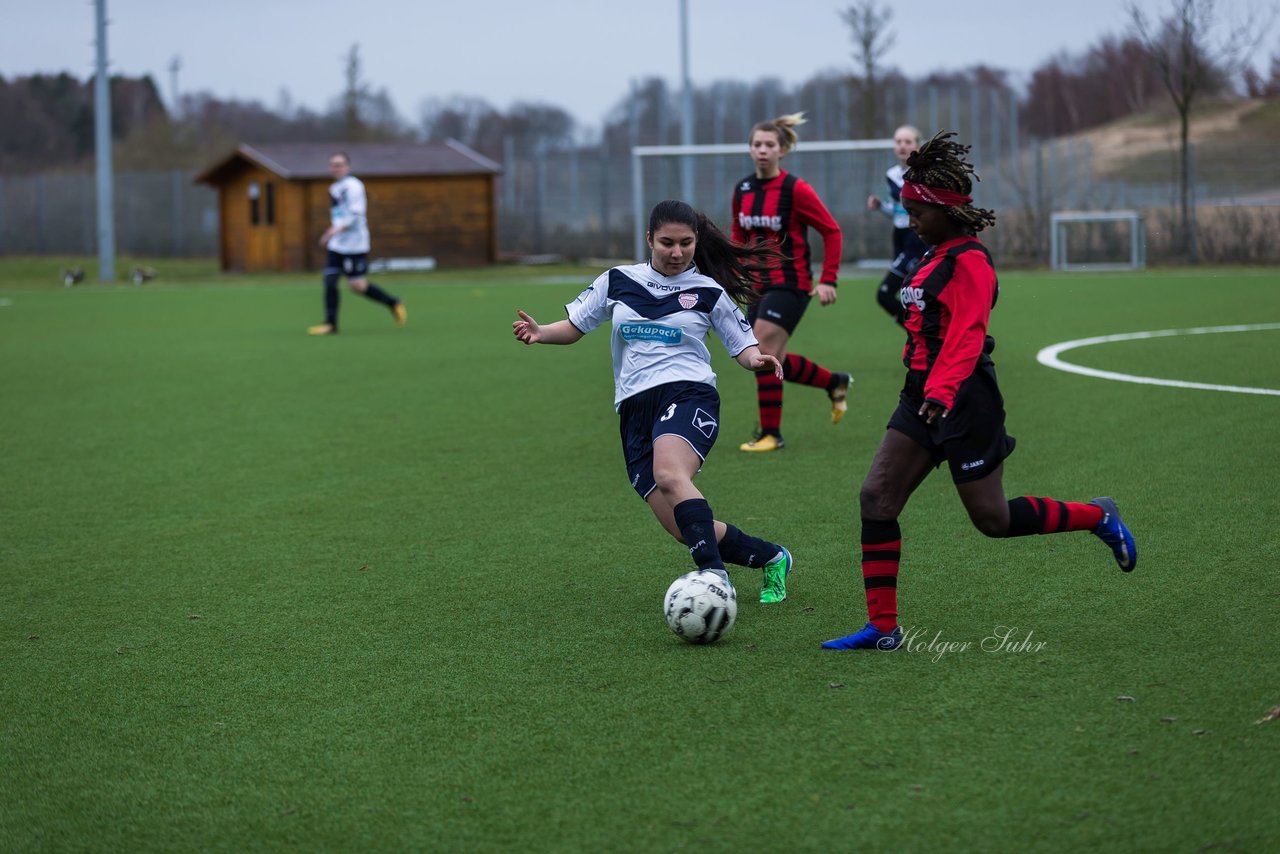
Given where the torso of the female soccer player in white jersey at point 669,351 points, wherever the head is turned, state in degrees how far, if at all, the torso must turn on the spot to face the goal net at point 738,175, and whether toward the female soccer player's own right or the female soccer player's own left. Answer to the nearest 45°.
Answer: approximately 180°

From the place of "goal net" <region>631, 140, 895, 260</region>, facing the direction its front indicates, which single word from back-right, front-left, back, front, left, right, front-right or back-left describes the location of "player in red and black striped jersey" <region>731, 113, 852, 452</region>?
front

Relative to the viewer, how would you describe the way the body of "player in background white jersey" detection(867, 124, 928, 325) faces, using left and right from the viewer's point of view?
facing the viewer and to the left of the viewer

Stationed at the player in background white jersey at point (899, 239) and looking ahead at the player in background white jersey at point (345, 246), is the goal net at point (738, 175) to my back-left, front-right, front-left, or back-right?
front-right

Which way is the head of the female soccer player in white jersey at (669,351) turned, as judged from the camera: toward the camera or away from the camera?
toward the camera

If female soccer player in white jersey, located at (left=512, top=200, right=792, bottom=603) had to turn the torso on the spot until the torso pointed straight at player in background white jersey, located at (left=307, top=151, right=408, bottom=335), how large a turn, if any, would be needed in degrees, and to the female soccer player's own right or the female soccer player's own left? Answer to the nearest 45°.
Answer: approximately 180°

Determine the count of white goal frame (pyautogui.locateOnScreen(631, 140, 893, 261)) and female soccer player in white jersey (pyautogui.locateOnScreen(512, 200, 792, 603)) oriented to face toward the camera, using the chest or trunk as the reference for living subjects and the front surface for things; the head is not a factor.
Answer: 2

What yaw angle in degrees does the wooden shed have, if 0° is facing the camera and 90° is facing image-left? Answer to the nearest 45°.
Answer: approximately 45°

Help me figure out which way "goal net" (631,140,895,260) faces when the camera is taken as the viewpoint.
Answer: facing the viewer

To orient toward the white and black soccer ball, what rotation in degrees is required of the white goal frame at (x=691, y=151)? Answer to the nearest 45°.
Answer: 0° — it already faces it

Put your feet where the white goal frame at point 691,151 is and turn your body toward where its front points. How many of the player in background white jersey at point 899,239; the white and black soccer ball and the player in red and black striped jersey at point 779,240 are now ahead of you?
3

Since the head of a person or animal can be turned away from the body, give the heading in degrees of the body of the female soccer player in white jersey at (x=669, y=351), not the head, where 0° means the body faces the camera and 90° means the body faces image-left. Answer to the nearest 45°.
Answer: approximately 0°

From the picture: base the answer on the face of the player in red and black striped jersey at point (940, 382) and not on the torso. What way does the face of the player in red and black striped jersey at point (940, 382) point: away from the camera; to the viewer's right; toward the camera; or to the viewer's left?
to the viewer's left

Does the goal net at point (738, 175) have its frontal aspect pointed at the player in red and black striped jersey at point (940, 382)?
yes

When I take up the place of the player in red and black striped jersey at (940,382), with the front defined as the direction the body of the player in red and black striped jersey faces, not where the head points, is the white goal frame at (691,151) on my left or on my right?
on my right

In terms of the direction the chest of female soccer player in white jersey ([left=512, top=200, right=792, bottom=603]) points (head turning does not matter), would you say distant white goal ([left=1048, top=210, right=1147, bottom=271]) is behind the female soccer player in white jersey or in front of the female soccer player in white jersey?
behind
